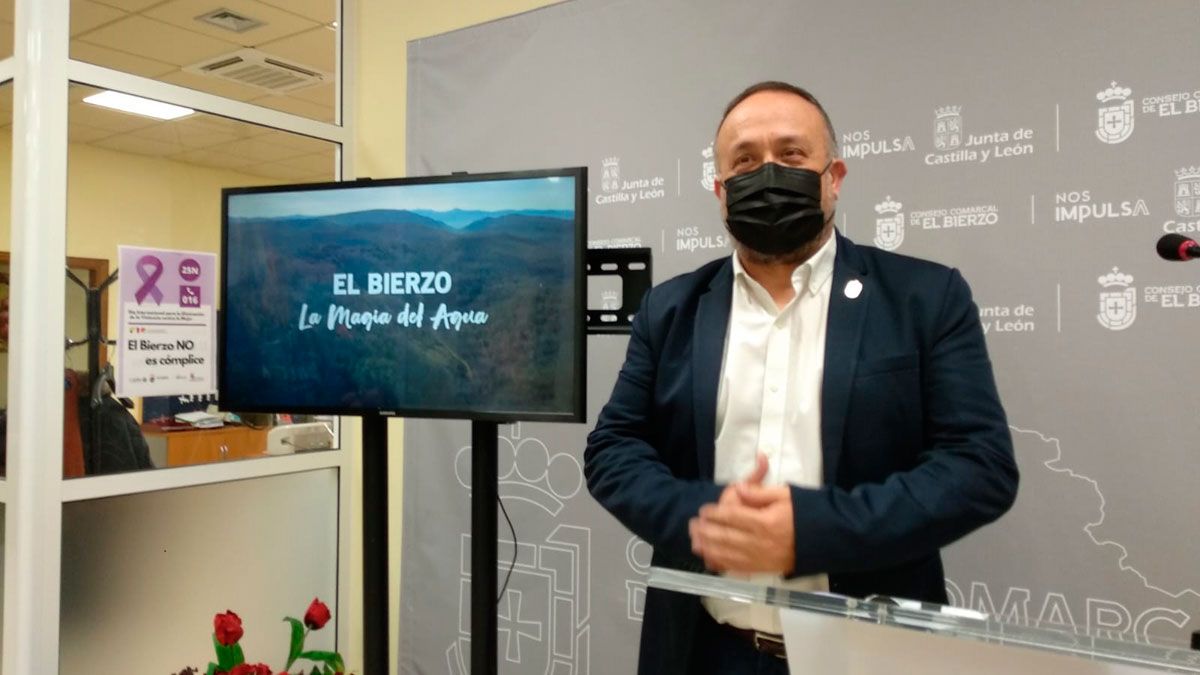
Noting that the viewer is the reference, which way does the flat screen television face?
facing the viewer and to the left of the viewer

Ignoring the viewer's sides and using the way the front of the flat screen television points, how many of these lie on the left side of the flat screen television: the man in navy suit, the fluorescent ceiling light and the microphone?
2

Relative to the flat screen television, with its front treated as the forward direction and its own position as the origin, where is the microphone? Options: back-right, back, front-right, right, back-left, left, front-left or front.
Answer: left

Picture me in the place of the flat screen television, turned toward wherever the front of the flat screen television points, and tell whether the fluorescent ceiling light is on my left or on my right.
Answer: on my right

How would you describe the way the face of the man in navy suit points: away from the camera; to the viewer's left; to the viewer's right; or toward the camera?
toward the camera

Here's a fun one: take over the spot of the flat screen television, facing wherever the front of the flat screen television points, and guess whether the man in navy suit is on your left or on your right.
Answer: on your left

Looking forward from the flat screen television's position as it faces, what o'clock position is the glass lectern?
The glass lectern is roughly at 10 o'clock from the flat screen television.

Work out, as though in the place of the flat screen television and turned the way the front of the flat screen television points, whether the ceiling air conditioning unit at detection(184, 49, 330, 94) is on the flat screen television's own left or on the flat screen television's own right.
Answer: on the flat screen television's own right

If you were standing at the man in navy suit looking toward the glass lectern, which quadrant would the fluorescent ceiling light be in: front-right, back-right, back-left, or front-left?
back-right

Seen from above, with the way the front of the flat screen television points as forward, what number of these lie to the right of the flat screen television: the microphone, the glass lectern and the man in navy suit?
0
